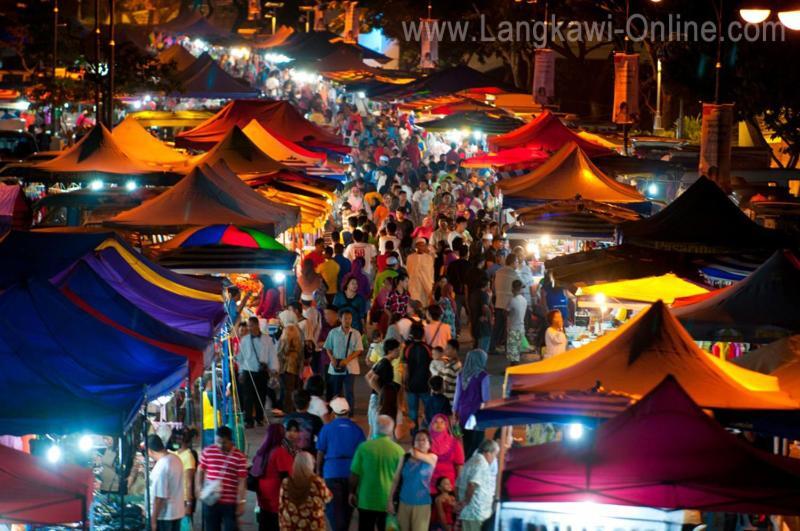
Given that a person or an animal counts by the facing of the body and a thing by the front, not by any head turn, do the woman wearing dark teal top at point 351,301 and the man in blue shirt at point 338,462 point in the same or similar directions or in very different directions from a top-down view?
very different directions

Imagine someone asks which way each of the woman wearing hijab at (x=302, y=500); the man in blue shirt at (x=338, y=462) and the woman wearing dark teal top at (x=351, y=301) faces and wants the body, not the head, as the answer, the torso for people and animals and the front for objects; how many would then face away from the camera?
2

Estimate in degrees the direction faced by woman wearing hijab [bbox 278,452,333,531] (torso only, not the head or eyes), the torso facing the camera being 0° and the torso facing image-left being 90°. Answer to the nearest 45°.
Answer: approximately 180°

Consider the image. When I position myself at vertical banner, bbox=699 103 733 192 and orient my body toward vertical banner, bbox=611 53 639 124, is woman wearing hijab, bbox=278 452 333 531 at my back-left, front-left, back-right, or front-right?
back-left

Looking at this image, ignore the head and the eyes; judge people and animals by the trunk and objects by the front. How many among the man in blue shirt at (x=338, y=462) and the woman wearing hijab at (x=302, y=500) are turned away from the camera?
2

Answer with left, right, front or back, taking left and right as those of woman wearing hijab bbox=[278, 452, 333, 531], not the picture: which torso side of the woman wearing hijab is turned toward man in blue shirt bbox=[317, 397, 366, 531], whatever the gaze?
front

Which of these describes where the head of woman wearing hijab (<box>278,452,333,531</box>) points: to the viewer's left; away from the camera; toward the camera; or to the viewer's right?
away from the camera

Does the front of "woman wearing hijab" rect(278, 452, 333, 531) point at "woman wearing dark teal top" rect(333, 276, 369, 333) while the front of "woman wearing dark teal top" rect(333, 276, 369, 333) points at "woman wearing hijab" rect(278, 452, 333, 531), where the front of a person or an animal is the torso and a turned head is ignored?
yes

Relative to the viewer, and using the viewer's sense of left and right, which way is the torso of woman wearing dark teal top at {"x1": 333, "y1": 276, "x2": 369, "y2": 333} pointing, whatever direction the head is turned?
facing the viewer

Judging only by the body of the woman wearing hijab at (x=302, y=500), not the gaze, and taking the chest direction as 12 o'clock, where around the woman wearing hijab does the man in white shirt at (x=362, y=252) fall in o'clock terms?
The man in white shirt is roughly at 12 o'clock from the woman wearing hijab.

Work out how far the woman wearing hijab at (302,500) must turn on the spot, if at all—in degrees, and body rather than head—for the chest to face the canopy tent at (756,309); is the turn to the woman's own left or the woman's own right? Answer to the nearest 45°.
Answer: approximately 90° to the woman's own right

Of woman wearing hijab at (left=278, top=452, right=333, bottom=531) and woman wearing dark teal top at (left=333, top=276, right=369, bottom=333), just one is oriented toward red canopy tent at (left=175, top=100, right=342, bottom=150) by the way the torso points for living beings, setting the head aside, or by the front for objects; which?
woman wearing hijab at (left=278, top=452, right=333, bottom=531)

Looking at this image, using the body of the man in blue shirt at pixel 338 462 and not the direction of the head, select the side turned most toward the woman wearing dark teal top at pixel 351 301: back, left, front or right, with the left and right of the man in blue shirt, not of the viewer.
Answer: front

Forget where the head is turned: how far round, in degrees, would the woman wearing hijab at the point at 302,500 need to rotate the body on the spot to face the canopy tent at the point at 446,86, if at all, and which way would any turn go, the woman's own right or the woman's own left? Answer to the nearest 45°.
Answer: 0° — they already face it

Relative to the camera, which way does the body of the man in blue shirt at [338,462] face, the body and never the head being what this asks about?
away from the camera
